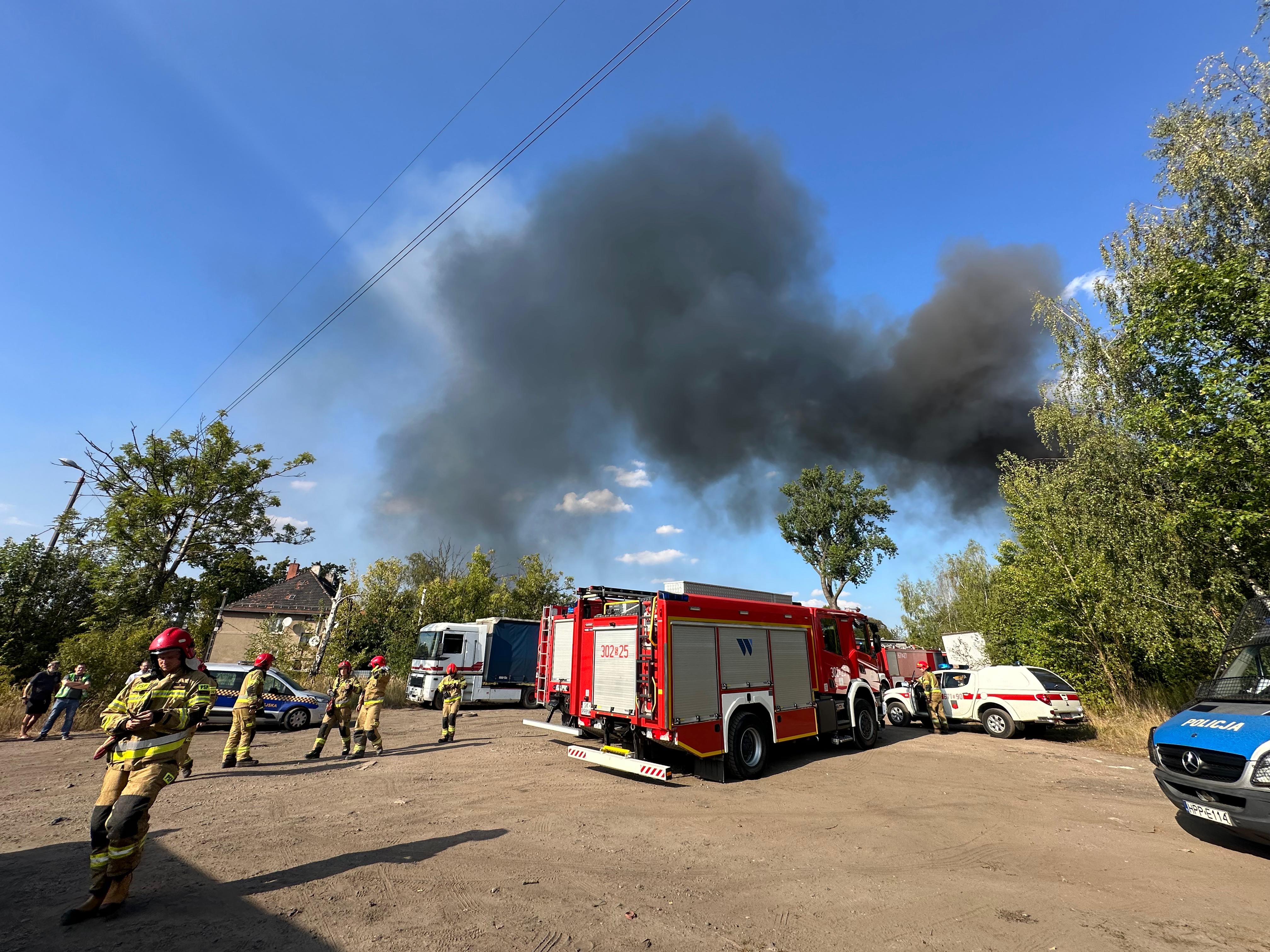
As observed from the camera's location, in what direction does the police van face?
facing the viewer and to the left of the viewer

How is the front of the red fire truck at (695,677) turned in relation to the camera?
facing away from the viewer and to the right of the viewer

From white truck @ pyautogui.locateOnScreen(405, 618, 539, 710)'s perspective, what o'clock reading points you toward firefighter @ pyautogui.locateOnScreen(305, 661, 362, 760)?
The firefighter is roughly at 11 o'clock from the white truck.

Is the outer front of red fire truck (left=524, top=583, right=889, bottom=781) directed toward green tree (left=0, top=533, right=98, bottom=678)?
no

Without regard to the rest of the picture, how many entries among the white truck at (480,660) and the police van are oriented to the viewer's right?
0

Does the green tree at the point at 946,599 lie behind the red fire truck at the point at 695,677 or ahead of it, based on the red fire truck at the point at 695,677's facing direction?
ahead

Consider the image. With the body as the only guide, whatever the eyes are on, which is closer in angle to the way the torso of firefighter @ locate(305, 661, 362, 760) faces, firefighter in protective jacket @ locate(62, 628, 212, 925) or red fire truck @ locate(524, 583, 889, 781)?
the firefighter in protective jacket

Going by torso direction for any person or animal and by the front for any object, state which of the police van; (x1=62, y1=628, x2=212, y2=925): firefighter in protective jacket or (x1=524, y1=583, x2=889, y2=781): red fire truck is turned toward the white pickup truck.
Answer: the red fire truck

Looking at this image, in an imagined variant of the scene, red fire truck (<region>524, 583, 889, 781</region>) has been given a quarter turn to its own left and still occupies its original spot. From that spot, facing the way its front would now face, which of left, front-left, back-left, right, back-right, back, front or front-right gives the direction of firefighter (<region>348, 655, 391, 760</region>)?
front-left

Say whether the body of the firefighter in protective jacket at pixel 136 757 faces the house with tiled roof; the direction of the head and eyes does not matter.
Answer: no

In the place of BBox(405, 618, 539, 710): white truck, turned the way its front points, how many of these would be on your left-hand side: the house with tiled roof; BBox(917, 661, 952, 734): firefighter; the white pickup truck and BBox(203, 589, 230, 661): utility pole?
2

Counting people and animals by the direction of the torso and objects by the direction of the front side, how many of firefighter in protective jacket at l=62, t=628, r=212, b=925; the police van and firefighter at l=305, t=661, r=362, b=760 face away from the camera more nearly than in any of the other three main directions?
0

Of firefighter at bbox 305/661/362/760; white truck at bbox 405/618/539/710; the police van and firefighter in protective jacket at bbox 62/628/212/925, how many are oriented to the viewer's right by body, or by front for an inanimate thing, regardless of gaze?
0

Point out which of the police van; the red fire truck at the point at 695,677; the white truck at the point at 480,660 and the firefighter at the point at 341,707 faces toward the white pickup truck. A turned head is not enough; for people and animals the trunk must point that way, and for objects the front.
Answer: the red fire truck

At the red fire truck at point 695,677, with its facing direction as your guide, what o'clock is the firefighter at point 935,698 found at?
The firefighter is roughly at 12 o'clock from the red fire truck.

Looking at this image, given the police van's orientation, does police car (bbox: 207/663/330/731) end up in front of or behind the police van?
in front

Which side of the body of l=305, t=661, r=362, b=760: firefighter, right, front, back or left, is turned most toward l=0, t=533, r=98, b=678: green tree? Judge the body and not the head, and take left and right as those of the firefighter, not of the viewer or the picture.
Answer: right

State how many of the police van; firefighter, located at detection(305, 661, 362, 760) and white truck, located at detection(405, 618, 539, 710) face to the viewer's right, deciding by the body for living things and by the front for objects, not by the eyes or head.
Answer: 0

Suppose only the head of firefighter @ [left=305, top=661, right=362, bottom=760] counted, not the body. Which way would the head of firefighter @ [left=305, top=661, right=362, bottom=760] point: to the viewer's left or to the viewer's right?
to the viewer's left

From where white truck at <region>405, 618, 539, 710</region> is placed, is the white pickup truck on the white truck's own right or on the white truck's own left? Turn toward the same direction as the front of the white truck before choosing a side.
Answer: on the white truck's own left
